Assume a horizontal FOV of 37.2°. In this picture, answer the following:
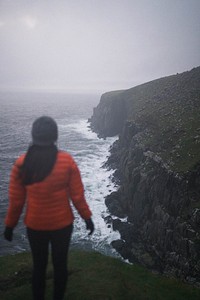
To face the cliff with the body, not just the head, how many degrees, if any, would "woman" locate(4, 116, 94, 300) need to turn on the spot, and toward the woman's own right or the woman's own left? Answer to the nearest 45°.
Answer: approximately 45° to the woman's own right

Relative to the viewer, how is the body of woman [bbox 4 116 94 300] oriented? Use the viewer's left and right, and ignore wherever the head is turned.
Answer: facing away from the viewer
